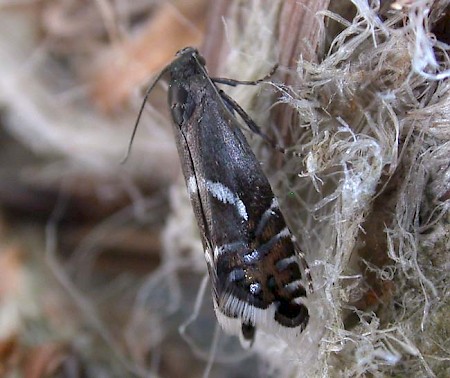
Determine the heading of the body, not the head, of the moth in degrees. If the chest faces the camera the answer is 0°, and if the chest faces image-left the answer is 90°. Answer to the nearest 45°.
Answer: approximately 180°
